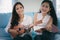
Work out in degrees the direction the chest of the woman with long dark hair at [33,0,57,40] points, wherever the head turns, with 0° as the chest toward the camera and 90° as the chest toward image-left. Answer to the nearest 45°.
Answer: approximately 45°

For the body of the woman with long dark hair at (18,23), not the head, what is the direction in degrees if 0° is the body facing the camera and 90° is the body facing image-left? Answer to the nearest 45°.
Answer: approximately 0°

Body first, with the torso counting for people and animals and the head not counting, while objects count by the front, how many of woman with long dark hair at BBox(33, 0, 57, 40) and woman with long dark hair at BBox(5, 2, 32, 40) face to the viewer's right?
0
